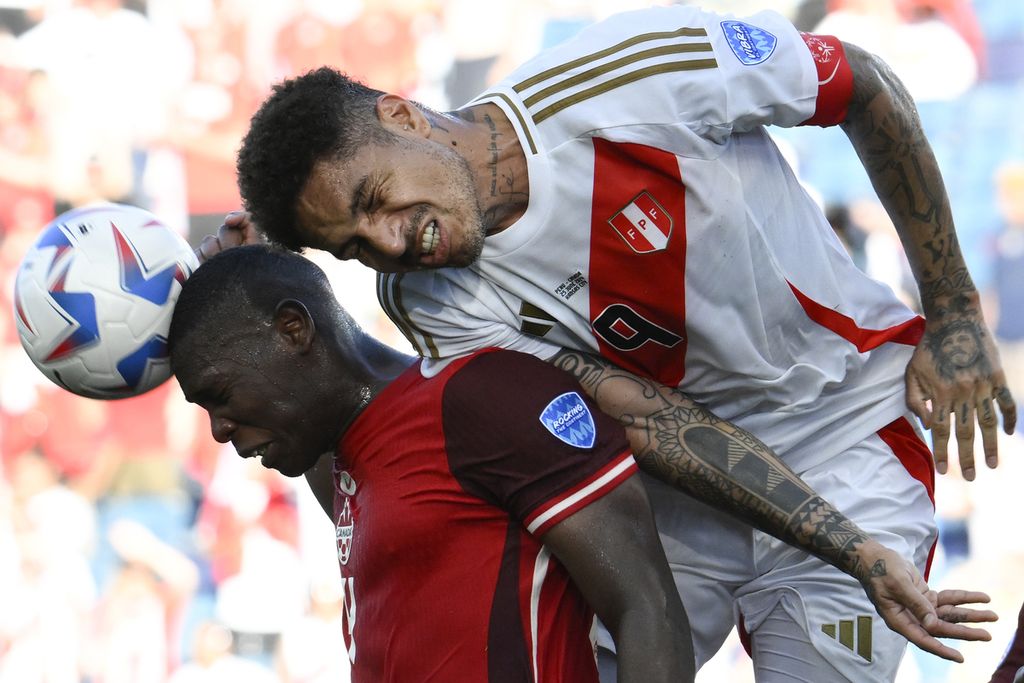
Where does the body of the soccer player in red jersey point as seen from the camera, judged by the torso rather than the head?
to the viewer's left

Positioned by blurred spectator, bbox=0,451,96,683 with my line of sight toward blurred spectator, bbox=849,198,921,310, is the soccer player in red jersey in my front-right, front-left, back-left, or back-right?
front-right

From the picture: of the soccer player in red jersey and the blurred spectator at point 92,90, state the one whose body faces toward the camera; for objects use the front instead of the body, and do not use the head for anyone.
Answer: the blurred spectator

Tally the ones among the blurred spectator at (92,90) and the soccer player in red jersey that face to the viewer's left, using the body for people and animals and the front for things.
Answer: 1

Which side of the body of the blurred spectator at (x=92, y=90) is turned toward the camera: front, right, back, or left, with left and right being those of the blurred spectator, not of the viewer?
front

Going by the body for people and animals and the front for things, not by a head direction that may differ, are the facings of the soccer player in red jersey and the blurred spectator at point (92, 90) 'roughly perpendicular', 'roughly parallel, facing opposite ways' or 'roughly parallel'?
roughly perpendicular
